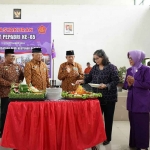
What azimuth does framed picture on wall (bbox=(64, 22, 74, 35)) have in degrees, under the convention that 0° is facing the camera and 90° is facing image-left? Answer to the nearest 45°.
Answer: approximately 0°

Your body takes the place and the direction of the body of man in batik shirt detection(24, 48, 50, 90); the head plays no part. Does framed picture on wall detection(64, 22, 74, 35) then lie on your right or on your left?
on your left

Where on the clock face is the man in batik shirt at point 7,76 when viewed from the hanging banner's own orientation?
The man in batik shirt is roughly at 12 o'clock from the hanging banner.

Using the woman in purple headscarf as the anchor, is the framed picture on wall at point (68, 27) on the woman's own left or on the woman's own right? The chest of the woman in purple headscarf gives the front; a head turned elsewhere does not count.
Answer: on the woman's own right

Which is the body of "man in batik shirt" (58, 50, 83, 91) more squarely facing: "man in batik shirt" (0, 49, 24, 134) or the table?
the table

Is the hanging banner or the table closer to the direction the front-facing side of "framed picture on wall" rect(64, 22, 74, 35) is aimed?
the table

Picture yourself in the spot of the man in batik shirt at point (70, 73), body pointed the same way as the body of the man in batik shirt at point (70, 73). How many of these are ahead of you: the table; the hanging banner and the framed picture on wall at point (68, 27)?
1

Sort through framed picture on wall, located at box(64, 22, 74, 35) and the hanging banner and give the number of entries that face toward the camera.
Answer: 2

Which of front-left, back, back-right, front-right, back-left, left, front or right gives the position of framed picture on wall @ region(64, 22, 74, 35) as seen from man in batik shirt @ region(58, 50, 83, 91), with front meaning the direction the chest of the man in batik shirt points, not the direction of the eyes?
back

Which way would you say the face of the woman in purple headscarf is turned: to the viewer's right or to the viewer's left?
to the viewer's left

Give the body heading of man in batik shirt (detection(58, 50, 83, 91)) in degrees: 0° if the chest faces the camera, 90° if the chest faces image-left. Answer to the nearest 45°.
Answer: approximately 0°
